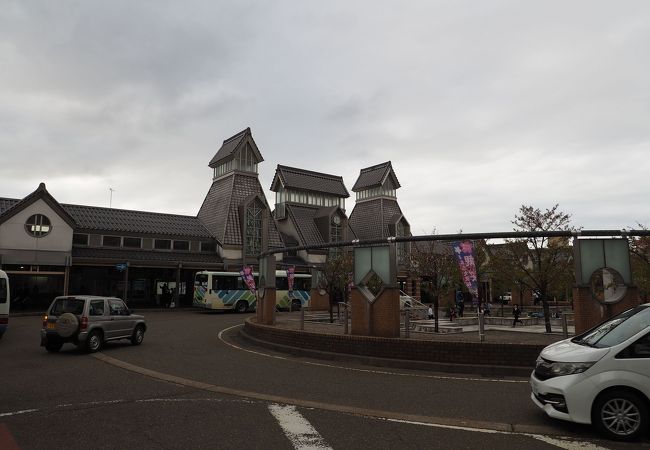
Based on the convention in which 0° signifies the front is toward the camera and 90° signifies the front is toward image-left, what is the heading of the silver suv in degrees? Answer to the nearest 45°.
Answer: approximately 225°

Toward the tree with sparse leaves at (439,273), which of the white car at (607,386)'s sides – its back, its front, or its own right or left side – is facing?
right

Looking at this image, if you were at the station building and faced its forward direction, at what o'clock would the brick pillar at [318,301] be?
The brick pillar is roughly at 11 o'clock from the station building.

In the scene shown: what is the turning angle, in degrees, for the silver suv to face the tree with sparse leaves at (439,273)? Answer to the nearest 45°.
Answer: approximately 45° to its right

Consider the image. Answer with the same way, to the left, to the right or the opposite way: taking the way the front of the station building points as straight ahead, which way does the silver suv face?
to the left

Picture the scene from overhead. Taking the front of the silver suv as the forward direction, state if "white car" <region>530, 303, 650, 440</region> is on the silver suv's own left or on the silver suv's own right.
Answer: on the silver suv's own right

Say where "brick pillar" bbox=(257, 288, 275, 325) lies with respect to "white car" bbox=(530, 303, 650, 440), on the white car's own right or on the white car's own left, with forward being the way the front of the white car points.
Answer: on the white car's own right

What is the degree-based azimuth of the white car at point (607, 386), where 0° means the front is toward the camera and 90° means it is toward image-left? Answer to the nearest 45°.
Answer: approximately 45°

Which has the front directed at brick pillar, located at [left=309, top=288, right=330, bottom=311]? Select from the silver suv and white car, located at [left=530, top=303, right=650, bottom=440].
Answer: the silver suv

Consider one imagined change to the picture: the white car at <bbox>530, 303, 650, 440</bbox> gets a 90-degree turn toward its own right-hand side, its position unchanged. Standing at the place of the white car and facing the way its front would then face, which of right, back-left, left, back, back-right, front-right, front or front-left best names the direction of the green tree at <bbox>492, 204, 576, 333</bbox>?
front-right

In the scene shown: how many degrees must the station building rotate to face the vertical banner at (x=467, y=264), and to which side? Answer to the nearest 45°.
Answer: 0° — it already faces it

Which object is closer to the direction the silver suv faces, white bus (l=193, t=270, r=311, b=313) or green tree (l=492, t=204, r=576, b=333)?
the white bus
